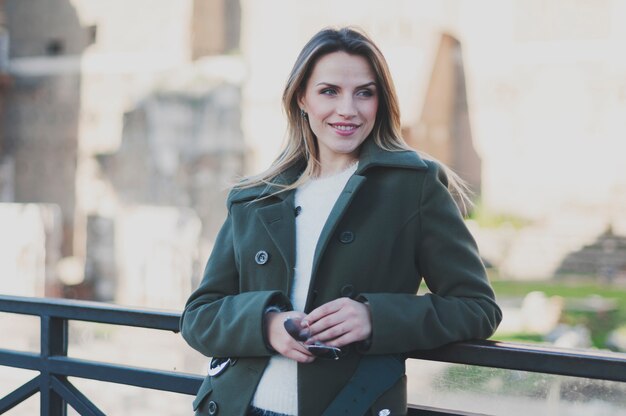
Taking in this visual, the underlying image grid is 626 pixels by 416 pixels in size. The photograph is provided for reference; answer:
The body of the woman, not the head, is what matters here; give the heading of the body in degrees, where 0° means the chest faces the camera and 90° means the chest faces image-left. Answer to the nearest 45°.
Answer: approximately 0°
